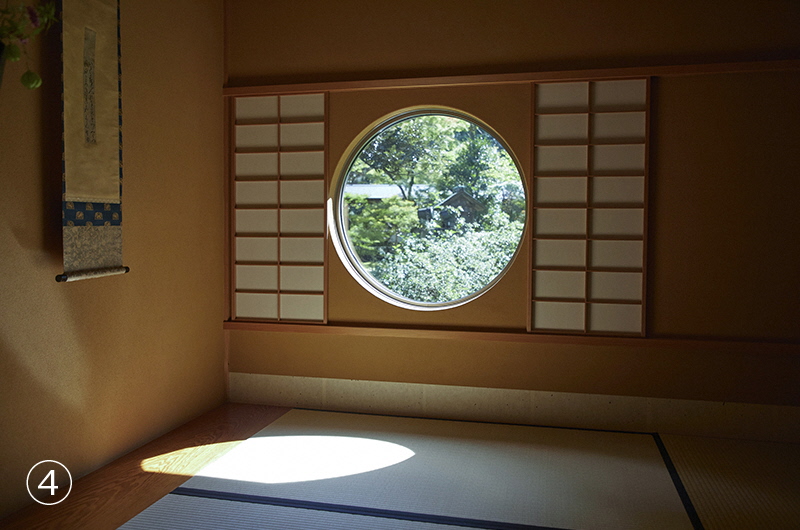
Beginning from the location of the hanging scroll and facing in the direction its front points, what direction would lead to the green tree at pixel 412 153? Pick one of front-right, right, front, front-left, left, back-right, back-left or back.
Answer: left

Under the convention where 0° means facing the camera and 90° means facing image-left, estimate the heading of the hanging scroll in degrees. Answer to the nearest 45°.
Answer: approximately 315°

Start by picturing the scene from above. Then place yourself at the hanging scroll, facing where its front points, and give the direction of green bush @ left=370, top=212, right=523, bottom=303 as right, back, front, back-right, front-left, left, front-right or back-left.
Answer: left

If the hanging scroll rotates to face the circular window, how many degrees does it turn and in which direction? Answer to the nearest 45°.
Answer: approximately 90° to its left

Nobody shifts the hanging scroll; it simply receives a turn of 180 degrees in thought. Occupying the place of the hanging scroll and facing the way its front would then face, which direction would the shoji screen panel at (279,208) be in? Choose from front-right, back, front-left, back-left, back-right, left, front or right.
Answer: right

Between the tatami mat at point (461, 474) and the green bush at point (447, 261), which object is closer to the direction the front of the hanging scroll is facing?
the tatami mat

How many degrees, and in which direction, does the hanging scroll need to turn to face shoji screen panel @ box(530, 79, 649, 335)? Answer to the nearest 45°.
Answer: approximately 45° to its left

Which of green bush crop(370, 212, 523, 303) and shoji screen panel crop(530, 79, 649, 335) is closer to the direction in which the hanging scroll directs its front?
the shoji screen panel

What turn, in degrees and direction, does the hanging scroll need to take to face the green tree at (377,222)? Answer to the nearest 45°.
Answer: approximately 90° to its left
